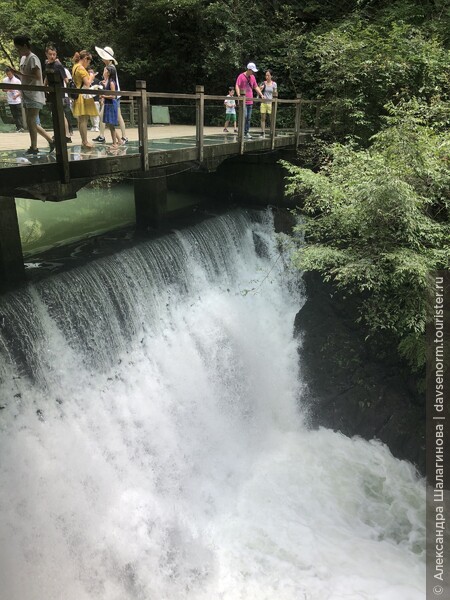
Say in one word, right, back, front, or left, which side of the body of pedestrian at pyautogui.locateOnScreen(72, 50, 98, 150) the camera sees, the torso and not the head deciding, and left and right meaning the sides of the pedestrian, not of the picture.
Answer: right

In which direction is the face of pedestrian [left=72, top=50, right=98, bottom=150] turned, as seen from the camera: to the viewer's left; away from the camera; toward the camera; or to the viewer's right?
to the viewer's right

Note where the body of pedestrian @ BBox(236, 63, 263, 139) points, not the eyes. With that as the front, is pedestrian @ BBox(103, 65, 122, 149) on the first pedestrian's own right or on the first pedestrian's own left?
on the first pedestrian's own right

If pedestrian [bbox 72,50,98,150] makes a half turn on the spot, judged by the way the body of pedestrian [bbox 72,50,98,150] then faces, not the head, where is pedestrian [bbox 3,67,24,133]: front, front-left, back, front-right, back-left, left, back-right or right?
front-left

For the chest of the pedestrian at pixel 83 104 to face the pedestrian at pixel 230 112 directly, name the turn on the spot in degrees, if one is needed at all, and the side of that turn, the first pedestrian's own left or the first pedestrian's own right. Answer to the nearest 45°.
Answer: approximately 45° to the first pedestrian's own left

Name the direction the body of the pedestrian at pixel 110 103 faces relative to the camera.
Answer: to the viewer's left
